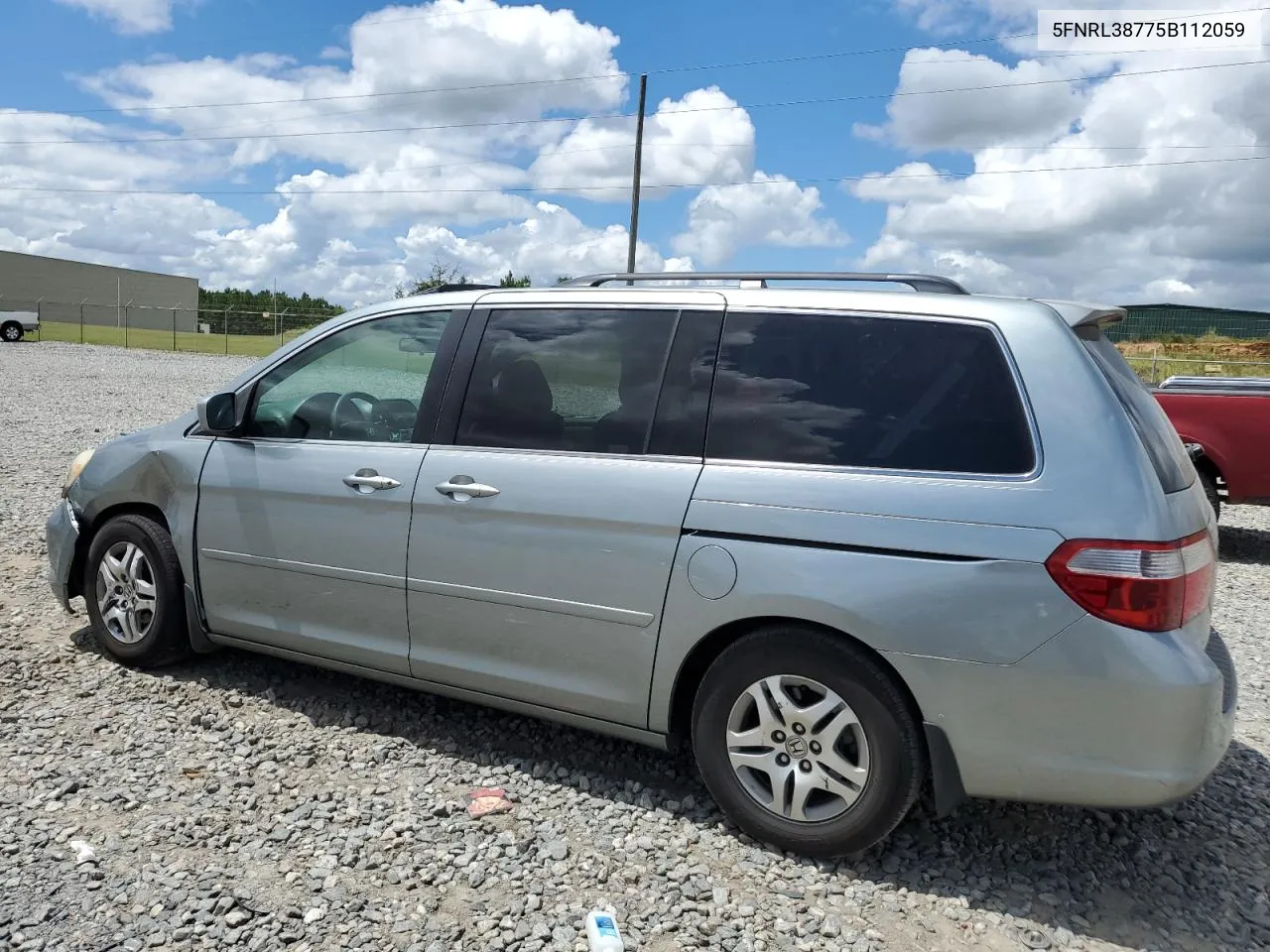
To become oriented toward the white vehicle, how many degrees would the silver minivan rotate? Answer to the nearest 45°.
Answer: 0° — it already faces it

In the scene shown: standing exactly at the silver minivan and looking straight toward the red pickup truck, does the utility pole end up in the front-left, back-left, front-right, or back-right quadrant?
front-left

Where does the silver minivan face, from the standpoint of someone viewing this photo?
facing away from the viewer and to the left of the viewer

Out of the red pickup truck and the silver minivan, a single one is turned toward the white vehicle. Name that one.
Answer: the silver minivan

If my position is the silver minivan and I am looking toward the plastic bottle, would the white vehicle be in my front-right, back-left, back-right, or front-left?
back-right

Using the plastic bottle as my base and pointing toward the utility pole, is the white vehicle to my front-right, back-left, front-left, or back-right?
front-left

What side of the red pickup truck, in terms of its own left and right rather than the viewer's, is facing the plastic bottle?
right

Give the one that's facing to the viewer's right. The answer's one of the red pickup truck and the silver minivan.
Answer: the red pickup truck

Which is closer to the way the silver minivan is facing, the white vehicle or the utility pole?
the white vehicle

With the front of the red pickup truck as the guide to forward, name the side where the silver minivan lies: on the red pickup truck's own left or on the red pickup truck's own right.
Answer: on the red pickup truck's own right

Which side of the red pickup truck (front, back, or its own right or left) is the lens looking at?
right

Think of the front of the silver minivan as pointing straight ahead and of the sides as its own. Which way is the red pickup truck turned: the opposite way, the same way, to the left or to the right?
the opposite way
